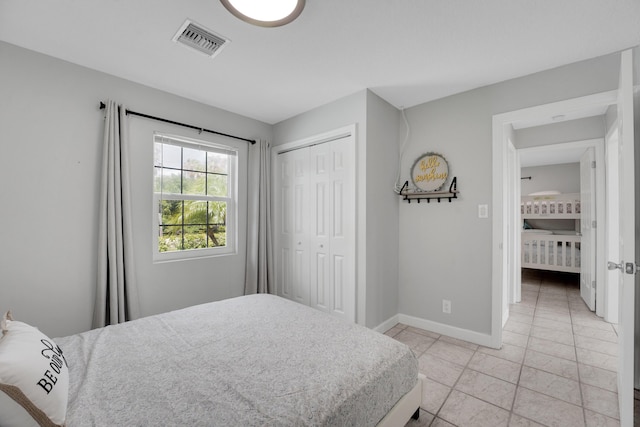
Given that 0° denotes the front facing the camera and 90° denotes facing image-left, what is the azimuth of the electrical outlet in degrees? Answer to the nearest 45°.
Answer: approximately 0°

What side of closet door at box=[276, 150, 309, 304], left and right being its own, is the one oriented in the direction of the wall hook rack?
left

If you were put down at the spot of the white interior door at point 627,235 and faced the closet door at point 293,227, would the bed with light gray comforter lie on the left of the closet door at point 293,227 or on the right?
left

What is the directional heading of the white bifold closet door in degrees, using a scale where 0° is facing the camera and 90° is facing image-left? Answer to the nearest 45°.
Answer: approximately 45°

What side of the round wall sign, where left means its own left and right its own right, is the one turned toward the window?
right

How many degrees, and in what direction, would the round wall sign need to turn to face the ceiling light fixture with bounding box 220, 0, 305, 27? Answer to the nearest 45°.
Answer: approximately 45° to its right
